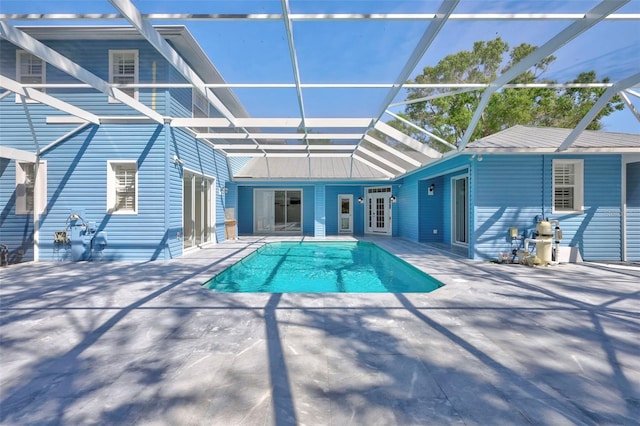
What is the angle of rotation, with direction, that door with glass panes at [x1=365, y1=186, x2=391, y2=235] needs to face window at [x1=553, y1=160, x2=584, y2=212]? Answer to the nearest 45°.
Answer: approximately 45° to its left

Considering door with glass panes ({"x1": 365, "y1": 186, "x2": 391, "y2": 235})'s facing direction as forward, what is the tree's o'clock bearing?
The tree is roughly at 8 o'clock from the door with glass panes.

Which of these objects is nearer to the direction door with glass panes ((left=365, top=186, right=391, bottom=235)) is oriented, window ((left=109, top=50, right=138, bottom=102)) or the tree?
the window

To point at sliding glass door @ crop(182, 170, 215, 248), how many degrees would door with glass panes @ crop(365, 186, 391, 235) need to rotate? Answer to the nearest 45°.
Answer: approximately 45° to its right

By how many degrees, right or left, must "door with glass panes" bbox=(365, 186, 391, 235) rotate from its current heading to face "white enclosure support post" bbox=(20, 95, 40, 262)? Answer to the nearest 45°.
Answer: approximately 45° to its right

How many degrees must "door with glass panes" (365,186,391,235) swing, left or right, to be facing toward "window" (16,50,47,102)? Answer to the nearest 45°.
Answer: approximately 45° to its right

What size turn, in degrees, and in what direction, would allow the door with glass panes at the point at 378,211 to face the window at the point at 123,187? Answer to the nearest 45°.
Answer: approximately 45° to its right

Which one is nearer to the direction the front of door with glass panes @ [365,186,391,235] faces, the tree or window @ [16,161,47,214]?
the window

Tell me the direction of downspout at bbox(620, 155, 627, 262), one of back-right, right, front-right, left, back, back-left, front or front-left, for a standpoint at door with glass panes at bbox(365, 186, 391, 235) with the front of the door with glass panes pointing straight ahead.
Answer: front-left

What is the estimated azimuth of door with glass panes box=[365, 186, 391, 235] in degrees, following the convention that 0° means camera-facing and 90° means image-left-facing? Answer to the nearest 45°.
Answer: approximately 0°

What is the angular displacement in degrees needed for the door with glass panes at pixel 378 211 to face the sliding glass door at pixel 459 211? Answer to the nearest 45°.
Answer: approximately 45° to its left

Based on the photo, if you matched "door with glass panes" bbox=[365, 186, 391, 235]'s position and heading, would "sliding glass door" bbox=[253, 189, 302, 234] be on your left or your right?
on your right

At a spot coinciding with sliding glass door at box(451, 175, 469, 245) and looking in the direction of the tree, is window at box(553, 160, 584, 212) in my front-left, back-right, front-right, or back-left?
back-right
